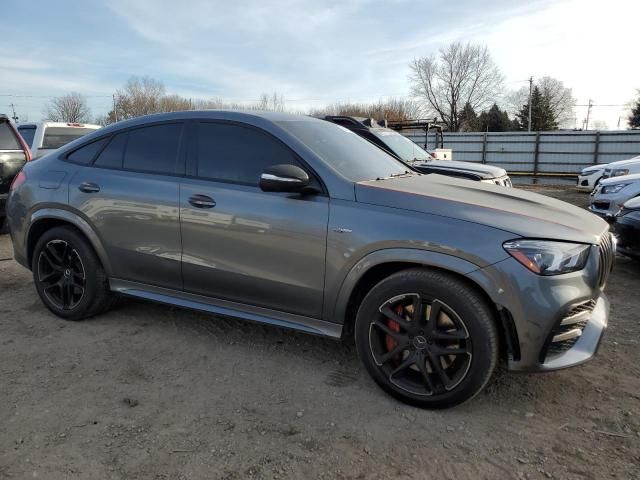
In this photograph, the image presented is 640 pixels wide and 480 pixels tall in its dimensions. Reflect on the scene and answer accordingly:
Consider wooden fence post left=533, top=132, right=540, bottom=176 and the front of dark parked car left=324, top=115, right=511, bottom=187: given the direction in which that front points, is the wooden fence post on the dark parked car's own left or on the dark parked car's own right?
on the dark parked car's own left

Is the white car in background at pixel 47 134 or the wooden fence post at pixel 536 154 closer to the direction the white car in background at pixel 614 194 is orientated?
the white car in background

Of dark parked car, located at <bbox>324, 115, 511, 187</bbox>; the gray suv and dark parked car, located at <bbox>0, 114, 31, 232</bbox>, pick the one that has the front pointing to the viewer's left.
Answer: dark parked car, located at <bbox>0, 114, 31, 232</bbox>

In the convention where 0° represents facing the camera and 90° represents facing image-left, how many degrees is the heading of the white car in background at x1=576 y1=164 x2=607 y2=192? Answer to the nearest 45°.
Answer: approximately 45°

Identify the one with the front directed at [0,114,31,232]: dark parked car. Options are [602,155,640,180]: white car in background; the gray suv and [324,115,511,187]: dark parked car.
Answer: the white car in background

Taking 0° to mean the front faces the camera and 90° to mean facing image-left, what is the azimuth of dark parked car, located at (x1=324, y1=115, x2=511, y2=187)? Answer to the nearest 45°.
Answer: approximately 315°
